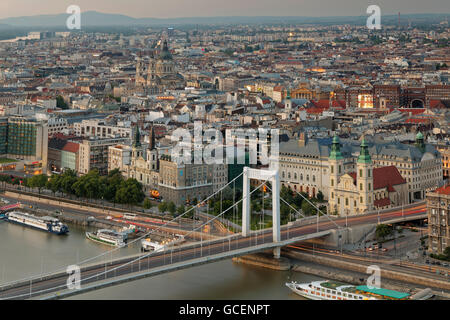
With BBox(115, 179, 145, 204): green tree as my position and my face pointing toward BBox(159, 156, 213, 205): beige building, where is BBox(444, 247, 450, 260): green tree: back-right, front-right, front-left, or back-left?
front-right

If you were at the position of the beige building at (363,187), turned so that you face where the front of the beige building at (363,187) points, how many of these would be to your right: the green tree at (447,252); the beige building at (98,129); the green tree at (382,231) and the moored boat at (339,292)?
1

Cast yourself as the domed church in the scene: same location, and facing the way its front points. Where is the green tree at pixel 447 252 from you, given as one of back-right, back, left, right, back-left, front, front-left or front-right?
front-left

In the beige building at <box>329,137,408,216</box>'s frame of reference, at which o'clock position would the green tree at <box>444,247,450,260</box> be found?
The green tree is roughly at 10 o'clock from the beige building.

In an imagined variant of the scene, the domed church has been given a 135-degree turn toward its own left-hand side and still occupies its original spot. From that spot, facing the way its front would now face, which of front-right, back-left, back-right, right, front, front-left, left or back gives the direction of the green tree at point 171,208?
right

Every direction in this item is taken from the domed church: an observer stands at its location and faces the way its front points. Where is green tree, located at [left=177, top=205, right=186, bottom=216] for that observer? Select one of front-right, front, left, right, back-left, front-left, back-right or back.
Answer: front-left

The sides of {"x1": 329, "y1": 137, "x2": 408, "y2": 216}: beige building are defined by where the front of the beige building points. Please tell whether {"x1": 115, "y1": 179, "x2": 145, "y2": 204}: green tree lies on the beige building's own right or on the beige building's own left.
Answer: on the beige building's own right

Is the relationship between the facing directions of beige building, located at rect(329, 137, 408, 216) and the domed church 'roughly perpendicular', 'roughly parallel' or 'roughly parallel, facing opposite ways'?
roughly parallel

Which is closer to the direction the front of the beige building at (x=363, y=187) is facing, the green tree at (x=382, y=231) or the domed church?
the green tree

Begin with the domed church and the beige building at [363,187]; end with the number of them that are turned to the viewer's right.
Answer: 0

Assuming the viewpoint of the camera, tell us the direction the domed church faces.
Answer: facing the viewer and to the left of the viewer
